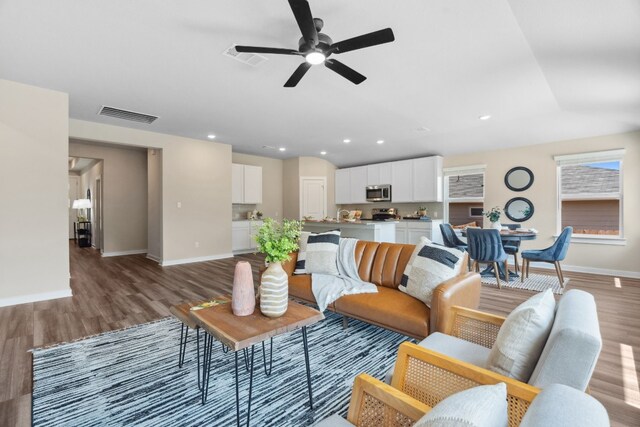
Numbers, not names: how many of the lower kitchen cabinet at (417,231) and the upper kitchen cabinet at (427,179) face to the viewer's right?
0

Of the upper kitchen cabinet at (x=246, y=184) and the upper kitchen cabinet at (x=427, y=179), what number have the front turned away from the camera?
0

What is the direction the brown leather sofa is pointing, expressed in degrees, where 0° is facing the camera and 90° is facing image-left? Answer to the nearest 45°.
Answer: approximately 45°

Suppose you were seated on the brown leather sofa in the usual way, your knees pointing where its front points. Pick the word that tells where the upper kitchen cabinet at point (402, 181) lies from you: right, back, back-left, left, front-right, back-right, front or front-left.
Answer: back-right

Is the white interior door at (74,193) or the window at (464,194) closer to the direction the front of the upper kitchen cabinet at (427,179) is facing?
the white interior door

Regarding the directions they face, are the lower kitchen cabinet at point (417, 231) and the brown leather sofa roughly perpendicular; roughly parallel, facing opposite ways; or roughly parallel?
roughly parallel

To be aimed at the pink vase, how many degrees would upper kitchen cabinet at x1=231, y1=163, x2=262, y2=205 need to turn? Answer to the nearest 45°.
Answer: approximately 45° to its right

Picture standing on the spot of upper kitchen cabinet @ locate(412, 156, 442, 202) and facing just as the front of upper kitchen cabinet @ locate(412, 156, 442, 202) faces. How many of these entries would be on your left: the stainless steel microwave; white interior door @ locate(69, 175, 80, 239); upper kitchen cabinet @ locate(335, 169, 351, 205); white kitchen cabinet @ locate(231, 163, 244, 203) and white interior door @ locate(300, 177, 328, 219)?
0

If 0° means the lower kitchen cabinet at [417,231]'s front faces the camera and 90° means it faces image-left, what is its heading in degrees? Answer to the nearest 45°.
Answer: approximately 45°

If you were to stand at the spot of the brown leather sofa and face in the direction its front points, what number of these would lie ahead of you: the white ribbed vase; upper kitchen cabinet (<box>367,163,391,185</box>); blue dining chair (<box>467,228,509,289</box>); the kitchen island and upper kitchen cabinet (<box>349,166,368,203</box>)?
1

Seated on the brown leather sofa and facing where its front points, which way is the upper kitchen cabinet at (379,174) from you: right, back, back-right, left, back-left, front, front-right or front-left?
back-right

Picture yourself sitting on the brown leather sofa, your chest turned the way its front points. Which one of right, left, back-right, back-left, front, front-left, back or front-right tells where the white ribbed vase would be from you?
front

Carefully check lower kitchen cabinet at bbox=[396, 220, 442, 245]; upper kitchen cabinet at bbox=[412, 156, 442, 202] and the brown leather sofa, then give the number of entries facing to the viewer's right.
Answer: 0

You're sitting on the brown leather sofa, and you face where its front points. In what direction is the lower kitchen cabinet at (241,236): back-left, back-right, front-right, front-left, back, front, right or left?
right

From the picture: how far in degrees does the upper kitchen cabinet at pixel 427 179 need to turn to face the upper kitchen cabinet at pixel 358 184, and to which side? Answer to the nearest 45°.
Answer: approximately 90° to its right

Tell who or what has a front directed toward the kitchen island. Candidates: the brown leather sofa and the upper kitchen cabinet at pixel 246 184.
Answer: the upper kitchen cabinet

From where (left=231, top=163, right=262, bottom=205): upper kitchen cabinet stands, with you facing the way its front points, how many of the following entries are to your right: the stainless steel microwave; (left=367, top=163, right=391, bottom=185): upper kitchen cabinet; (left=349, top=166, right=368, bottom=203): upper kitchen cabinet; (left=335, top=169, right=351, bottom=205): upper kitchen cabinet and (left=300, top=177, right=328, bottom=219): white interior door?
0

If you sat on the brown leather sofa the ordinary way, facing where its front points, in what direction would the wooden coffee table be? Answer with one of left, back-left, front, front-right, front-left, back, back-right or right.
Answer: front

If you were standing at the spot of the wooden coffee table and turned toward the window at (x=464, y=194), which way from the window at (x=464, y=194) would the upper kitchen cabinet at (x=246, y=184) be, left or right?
left
